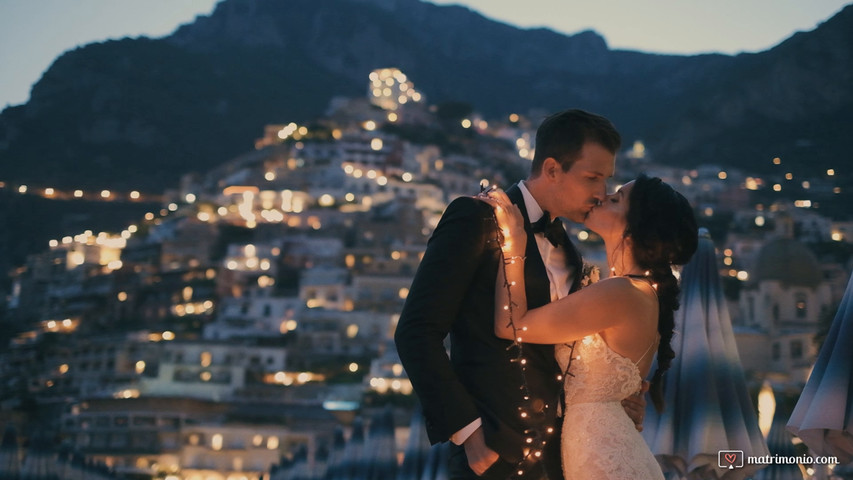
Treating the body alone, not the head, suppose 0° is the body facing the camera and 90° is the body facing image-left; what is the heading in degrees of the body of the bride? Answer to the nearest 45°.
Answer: approximately 90°

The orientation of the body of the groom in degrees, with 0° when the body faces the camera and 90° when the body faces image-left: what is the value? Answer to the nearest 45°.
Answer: approximately 315°

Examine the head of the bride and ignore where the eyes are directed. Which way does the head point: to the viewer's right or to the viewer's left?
to the viewer's left

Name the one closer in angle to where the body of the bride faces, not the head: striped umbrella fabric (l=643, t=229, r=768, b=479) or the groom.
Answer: the groom

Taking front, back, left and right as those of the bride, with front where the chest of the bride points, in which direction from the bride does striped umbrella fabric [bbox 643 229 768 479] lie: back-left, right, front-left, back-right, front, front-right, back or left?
right

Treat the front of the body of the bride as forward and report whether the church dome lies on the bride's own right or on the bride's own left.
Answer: on the bride's own right

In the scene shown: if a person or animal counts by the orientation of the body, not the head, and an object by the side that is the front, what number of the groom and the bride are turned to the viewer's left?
1

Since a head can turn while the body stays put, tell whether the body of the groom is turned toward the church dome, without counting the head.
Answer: no

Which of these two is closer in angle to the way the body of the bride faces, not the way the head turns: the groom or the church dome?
the groom

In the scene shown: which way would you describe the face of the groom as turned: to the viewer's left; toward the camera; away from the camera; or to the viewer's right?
to the viewer's right

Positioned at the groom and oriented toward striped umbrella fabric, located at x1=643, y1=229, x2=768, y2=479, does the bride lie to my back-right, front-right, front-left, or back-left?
front-right
